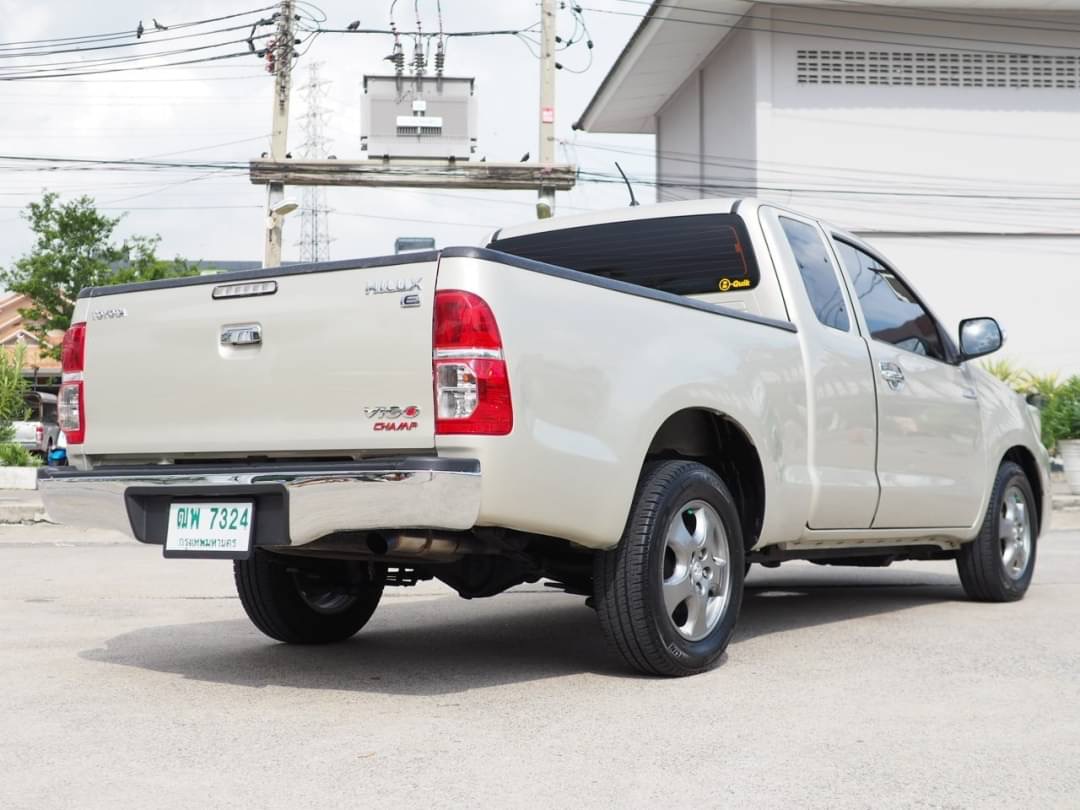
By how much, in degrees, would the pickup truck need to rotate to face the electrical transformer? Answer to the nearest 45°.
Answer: approximately 45° to its left

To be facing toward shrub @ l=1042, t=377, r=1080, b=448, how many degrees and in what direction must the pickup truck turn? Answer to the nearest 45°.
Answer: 0° — it already faces it

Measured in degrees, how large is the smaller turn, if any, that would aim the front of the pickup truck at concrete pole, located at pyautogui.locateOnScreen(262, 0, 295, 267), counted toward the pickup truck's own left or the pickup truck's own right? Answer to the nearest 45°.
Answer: approximately 45° to the pickup truck's own left

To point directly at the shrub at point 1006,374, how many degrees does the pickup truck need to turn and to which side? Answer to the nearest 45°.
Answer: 0° — it already faces it

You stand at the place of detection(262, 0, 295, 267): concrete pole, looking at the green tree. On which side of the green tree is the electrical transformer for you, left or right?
right

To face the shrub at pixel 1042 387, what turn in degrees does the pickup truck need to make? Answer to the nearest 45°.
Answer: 0° — it already faces it

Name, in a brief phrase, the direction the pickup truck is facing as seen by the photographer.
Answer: facing away from the viewer and to the right of the viewer
